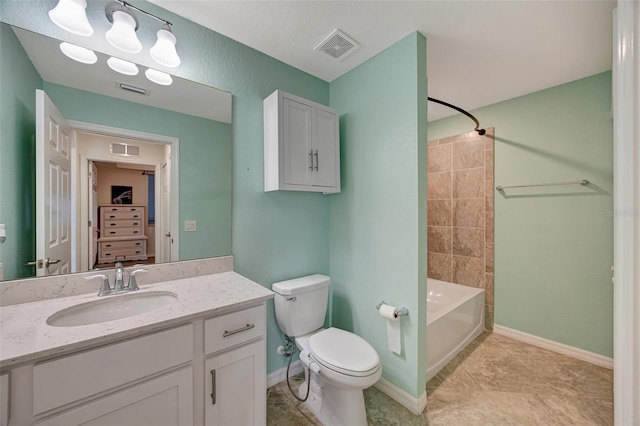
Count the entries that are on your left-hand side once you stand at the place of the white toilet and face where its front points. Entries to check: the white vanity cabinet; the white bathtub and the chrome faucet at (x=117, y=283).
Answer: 1

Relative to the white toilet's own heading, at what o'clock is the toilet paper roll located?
The toilet paper roll is roughly at 10 o'clock from the white toilet.

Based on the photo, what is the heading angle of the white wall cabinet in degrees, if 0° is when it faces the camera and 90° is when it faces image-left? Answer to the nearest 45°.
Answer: approximately 315°

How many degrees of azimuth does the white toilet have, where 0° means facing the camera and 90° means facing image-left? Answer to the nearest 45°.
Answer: approximately 315°
